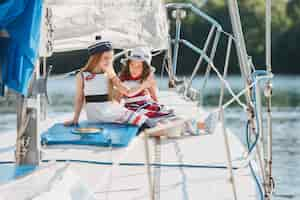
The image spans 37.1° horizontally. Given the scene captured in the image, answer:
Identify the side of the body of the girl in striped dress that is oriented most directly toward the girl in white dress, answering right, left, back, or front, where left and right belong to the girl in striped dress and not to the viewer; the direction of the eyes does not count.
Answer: right

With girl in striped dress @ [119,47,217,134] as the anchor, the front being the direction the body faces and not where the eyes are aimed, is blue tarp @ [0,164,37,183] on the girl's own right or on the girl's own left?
on the girl's own right

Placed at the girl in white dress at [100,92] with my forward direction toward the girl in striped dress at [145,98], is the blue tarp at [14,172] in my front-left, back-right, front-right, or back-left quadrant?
back-right

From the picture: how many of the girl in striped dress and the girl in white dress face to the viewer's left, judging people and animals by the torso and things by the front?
0

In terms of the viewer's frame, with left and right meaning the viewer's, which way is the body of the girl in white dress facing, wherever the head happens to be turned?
facing the viewer and to the right of the viewer

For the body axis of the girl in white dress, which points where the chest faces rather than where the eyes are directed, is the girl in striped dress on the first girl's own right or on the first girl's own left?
on the first girl's own left
